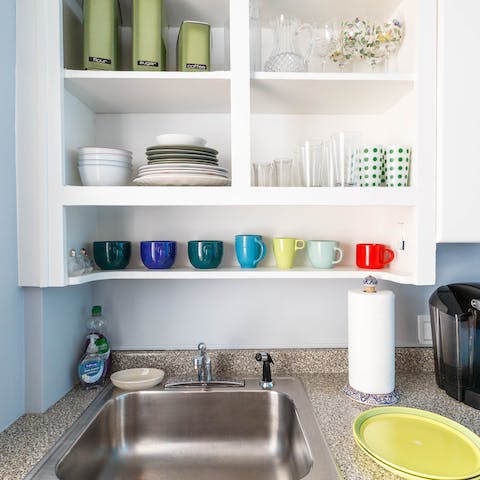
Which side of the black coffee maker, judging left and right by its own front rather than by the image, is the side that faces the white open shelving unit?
right

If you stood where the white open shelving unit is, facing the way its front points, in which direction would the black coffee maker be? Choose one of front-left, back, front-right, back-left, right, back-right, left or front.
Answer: left

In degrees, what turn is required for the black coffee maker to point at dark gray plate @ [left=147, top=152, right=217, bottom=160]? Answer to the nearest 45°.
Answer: approximately 90° to its right

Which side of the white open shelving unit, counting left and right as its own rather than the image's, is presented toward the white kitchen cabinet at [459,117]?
left

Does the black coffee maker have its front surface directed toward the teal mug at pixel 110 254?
no

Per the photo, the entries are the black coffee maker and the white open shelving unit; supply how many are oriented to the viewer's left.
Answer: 0

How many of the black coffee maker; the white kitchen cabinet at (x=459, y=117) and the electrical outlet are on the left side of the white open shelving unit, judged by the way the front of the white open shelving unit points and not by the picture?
3

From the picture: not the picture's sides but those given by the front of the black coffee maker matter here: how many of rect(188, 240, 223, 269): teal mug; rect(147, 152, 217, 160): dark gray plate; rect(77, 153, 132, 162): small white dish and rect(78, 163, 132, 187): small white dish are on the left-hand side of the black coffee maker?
0

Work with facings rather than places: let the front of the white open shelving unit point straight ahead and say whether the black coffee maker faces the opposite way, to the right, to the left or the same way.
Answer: the same way

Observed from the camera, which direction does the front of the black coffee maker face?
facing the viewer and to the right of the viewer

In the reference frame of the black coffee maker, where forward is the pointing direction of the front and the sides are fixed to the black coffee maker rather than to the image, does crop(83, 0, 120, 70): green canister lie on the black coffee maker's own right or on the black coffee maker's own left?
on the black coffee maker's own right

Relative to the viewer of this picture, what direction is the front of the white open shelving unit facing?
facing the viewer
